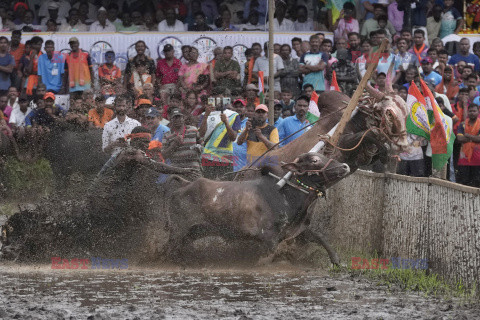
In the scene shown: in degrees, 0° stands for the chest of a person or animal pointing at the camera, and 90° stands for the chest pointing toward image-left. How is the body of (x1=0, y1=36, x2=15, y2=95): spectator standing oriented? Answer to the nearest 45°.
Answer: approximately 0°

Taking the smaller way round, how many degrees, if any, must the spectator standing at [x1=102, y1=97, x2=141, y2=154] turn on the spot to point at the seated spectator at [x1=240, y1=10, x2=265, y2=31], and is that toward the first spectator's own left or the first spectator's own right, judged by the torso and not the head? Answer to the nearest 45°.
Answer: approximately 135° to the first spectator's own left

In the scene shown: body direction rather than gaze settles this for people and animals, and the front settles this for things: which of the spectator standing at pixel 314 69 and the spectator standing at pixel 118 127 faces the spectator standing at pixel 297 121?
the spectator standing at pixel 314 69

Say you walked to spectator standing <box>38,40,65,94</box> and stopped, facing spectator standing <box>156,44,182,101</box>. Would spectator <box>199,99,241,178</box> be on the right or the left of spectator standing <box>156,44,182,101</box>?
right

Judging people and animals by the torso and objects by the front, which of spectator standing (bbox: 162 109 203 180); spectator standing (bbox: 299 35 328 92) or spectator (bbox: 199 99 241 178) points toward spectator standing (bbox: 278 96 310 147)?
spectator standing (bbox: 299 35 328 92)

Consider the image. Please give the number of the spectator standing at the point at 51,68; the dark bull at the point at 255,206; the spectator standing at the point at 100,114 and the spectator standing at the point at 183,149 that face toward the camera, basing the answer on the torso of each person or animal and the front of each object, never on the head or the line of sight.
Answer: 3
